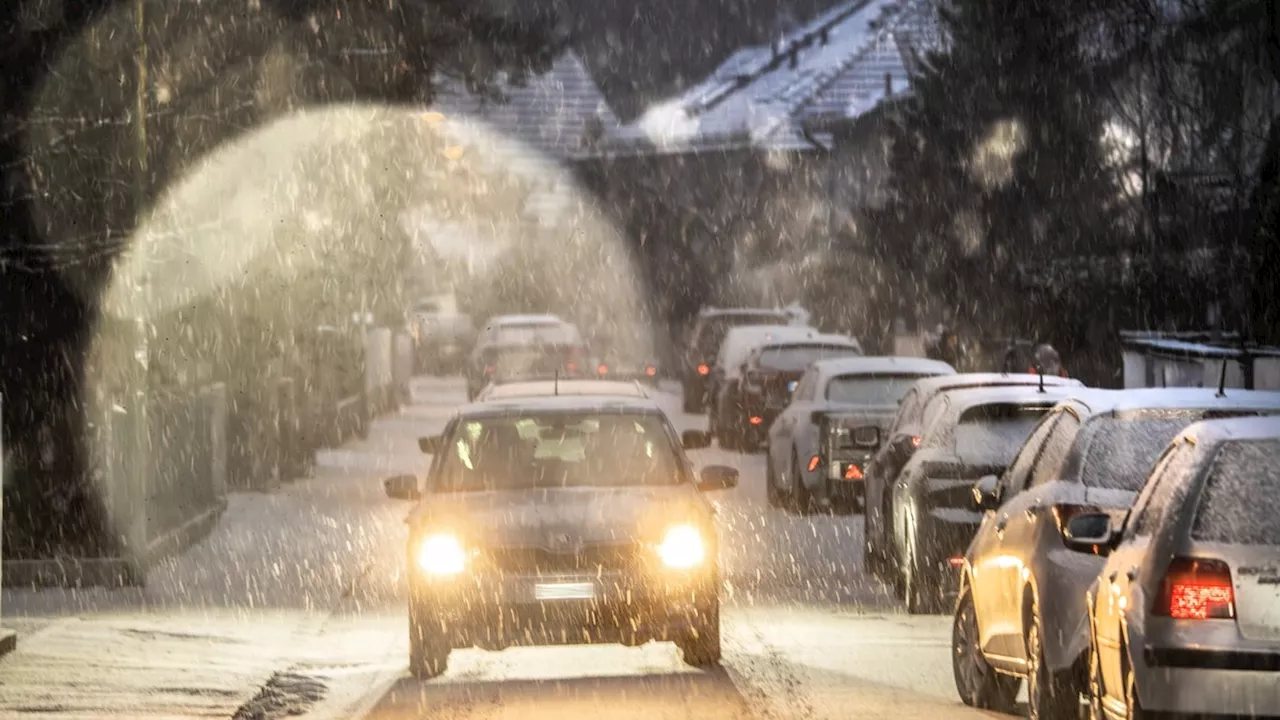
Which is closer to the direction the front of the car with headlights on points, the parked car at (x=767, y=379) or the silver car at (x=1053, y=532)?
the silver car

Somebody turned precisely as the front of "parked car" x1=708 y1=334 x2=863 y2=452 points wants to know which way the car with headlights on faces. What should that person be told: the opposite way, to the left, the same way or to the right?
the opposite way

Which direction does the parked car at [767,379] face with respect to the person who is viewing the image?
facing away from the viewer

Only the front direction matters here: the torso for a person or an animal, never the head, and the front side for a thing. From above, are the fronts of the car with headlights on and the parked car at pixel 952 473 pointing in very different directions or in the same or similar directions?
very different directions

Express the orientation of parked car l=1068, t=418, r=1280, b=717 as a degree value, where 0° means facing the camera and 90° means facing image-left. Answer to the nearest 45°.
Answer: approximately 180°

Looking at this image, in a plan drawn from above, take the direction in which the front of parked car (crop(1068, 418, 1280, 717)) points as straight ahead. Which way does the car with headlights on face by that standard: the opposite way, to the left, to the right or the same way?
the opposite way

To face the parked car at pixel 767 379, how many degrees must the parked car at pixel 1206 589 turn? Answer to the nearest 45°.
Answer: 0° — it already faces it

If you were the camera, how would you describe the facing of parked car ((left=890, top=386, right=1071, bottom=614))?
facing away from the viewer

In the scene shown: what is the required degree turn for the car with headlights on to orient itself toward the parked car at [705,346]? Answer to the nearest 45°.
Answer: approximately 180°

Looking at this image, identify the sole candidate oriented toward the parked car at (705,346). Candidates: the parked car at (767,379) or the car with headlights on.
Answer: the parked car at (767,379)

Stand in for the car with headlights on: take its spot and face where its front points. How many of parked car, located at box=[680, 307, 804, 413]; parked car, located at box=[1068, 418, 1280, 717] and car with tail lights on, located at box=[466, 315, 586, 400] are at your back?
2

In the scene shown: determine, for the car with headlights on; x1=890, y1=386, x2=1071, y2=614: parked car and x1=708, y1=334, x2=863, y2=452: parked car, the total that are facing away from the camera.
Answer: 2

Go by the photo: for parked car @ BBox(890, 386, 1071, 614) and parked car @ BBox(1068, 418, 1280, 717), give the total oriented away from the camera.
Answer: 2
